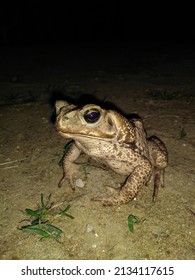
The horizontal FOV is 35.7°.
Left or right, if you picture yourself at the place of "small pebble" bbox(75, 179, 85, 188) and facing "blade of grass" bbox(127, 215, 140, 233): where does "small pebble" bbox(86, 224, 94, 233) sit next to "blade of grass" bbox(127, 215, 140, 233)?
right

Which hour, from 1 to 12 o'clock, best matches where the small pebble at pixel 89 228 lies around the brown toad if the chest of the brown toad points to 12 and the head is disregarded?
The small pebble is roughly at 11 o'clock from the brown toad.

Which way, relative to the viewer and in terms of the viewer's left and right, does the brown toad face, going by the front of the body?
facing the viewer and to the left of the viewer

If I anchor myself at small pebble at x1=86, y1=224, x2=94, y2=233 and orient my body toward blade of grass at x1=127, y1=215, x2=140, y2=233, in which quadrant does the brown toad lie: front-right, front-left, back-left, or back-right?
front-left

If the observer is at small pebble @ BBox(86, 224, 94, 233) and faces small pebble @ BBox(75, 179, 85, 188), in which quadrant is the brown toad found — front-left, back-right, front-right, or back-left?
front-right

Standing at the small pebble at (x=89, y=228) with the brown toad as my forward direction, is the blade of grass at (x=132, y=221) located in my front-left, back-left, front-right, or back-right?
front-right
